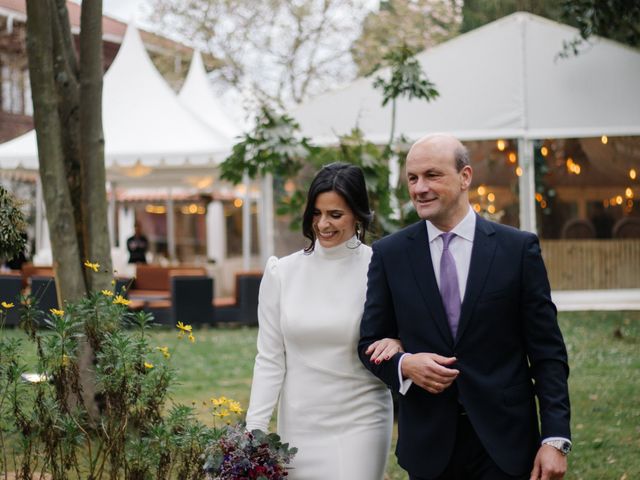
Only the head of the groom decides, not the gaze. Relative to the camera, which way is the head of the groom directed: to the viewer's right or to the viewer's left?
to the viewer's left

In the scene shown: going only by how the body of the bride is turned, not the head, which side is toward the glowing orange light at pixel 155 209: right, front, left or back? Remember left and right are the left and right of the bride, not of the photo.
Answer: back

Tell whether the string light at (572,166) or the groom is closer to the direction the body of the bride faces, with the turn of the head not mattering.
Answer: the groom

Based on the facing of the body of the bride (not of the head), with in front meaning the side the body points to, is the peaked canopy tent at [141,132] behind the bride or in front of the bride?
behind

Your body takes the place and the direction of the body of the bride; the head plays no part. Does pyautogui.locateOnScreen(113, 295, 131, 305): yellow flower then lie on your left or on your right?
on your right

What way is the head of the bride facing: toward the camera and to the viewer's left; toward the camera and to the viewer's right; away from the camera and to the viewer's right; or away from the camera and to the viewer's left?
toward the camera and to the viewer's left

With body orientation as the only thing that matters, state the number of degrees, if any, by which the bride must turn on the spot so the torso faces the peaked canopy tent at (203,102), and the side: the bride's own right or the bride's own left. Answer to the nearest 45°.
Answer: approximately 180°

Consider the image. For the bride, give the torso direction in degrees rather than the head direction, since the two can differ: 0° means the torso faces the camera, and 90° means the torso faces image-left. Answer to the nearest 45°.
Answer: approximately 0°

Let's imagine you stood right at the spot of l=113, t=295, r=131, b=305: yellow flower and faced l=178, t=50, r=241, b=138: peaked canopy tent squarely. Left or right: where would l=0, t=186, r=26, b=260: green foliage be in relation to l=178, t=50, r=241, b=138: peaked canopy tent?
left

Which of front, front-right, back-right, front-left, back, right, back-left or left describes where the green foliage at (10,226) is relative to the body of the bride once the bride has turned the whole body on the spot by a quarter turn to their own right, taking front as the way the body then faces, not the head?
front-right

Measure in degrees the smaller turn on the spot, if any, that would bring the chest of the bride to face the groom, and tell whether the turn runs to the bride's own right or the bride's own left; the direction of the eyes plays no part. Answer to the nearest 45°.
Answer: approximately 45° to the bride's own left

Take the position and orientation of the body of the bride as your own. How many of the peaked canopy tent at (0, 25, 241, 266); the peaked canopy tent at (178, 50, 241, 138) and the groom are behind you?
2

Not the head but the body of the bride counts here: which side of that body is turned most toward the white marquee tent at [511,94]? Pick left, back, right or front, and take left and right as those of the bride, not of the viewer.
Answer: back

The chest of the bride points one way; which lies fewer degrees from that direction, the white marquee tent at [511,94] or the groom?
the groom
